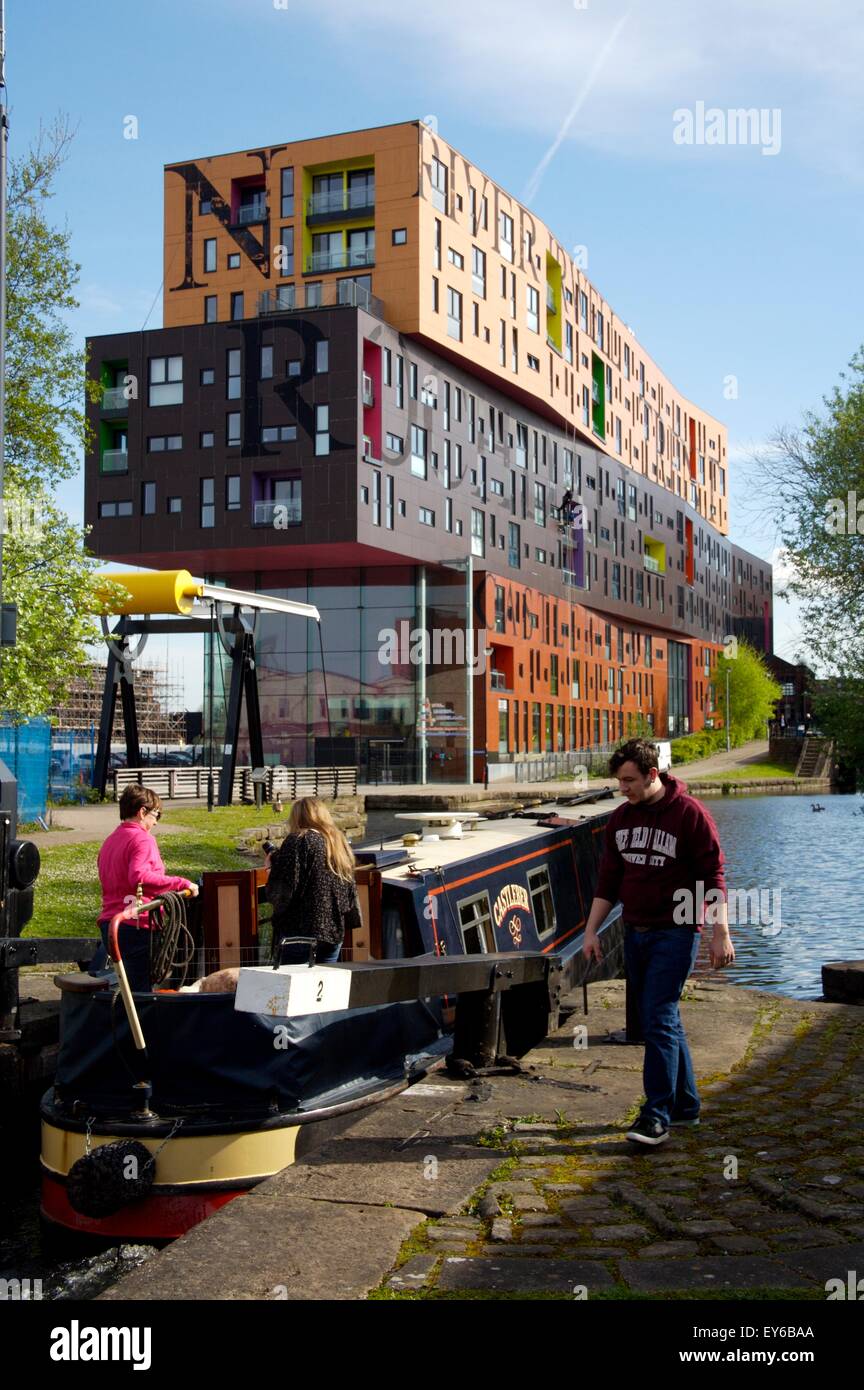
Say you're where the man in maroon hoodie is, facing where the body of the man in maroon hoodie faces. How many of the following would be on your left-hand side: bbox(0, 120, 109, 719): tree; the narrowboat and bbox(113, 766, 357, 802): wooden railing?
0

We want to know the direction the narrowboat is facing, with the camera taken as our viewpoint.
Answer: facing away from the viewer and to the right of the viewer

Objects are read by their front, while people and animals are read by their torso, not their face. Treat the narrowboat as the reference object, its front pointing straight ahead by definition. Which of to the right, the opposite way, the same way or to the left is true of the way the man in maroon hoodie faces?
the opposite way

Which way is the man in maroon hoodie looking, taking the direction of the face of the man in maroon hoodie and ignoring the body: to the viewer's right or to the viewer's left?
to the viewer's left

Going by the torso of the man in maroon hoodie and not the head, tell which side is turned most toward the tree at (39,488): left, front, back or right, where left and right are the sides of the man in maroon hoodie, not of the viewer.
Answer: right

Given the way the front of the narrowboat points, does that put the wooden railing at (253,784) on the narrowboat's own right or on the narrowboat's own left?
on the narrowboat's own left

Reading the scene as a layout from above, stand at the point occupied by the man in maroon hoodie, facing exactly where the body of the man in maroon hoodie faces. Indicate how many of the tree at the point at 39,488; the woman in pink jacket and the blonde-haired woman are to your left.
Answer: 0

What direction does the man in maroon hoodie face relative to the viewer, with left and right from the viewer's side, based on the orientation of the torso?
facing the viewer and to the left of the viewer

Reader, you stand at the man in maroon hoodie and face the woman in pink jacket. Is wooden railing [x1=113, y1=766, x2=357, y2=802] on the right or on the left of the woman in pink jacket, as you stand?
right
